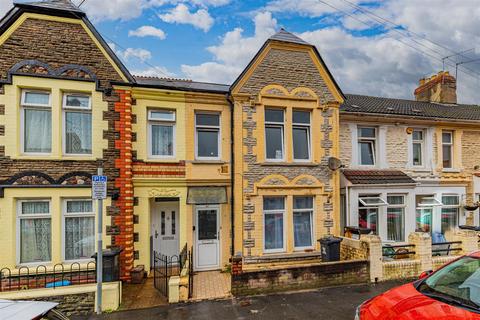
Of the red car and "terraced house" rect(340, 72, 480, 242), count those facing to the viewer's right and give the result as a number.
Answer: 0

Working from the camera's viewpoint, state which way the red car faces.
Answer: facing the viewer and to the left of the viewer

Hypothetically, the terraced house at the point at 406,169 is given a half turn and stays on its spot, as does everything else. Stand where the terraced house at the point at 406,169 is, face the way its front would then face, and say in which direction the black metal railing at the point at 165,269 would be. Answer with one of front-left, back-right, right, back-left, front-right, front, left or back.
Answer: back-left

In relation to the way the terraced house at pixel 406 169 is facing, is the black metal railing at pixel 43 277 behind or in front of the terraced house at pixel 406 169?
in front

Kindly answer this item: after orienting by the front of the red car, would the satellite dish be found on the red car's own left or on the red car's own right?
on the red car's own right

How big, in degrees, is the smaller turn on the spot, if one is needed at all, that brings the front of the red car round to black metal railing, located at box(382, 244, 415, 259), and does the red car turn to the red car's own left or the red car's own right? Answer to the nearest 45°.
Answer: approximately 135° to the red car's own right

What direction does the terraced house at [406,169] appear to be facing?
toward the camera

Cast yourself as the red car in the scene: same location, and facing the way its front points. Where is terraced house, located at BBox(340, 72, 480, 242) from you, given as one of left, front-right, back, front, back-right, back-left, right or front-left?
back-right

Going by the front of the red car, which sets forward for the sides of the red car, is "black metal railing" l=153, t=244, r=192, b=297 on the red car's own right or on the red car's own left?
on the red car's own right
